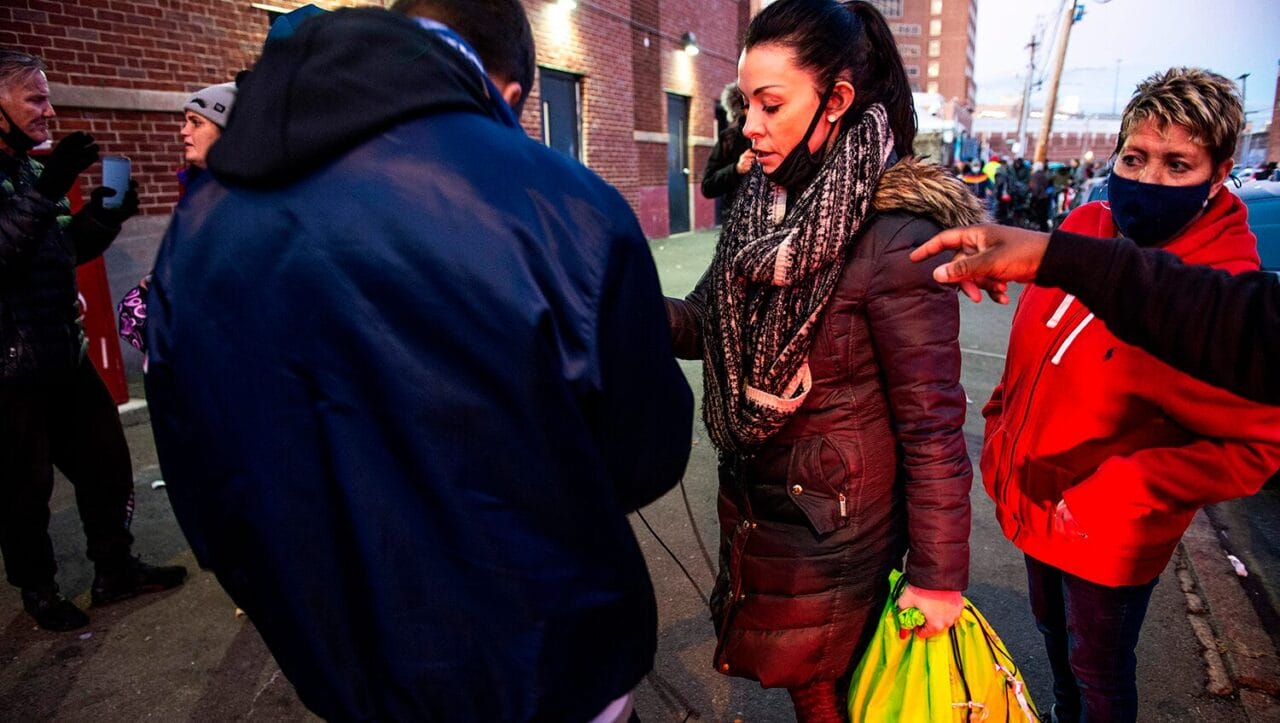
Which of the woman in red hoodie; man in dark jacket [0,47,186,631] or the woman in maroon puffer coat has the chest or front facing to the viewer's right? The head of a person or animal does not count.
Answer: the man in dark jacket

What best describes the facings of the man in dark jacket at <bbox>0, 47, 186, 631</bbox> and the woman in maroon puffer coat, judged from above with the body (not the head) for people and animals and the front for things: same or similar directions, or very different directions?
very different directions

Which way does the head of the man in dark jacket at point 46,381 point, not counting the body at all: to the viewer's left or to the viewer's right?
to the viewer's right

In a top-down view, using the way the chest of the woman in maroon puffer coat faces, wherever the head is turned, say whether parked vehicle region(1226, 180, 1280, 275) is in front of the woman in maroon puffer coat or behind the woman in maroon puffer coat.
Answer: behind

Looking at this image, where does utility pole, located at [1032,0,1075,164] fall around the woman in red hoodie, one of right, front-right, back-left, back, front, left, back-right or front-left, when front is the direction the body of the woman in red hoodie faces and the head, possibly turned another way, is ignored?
back-right

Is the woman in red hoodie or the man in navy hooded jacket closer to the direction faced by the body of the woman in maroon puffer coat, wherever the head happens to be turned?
the man in navy hooded jacket

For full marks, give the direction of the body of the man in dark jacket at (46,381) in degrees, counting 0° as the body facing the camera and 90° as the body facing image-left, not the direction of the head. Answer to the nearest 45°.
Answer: approximately 270°

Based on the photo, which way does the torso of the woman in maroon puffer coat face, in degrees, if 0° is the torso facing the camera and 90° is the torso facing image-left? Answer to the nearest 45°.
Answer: approximately 45°

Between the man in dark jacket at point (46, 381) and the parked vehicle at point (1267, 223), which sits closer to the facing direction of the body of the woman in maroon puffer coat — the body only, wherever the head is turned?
the man in dark jacket
